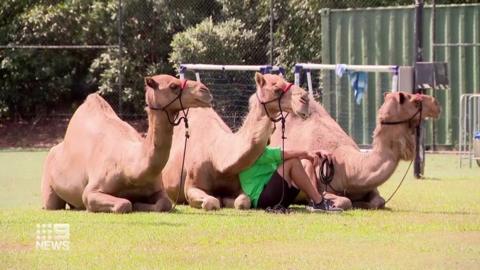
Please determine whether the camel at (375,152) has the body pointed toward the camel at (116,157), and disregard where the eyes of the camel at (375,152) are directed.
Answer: no

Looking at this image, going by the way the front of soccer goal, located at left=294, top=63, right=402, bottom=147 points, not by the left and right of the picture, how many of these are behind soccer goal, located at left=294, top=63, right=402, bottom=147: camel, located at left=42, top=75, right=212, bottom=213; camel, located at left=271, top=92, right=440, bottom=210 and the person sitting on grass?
0

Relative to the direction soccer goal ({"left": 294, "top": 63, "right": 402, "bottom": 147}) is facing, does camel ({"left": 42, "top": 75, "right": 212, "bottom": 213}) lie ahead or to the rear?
ahead

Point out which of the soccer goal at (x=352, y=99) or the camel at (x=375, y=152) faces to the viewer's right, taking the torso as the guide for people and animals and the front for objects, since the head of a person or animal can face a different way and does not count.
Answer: the camel

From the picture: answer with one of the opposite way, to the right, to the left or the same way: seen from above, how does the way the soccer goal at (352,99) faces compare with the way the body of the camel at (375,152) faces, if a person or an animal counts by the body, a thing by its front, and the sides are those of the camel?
to the right

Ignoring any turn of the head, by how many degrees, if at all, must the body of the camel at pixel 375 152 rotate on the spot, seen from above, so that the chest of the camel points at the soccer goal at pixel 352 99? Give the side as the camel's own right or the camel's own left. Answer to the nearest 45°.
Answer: approximately 90° to the camel's own left

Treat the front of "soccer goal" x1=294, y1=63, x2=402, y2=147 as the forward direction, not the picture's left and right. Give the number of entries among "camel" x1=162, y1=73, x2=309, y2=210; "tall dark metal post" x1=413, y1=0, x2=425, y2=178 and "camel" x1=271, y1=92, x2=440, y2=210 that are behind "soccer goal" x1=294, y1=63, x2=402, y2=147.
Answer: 0

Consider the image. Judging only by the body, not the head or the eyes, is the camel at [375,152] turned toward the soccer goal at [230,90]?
no

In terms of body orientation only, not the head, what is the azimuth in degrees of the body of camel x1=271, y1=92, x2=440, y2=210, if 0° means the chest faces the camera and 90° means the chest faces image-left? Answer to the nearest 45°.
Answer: approximately 270°

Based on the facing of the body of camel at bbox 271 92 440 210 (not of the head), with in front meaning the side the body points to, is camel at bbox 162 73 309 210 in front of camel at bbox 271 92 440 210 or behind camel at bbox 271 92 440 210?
behind

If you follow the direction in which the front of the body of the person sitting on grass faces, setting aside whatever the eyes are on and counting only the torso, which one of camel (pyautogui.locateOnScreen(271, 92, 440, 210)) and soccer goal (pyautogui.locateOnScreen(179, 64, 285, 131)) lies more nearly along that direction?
the camel

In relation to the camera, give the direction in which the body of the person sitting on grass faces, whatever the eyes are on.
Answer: to the viewer's right

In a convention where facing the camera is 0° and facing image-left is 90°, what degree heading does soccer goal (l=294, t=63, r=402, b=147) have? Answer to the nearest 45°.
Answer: approximately 0°

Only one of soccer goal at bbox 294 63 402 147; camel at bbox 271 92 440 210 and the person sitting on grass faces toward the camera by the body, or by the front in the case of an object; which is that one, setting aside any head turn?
the soccer goal

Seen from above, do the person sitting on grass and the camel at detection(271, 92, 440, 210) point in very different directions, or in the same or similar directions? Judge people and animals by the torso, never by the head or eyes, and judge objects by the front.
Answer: same or similar directions

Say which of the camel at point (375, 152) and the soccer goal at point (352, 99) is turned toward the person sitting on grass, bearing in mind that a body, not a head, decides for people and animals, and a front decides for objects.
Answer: the soccer goal

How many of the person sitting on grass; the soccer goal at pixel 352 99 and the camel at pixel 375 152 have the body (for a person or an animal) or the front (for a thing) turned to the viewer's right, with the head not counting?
2
